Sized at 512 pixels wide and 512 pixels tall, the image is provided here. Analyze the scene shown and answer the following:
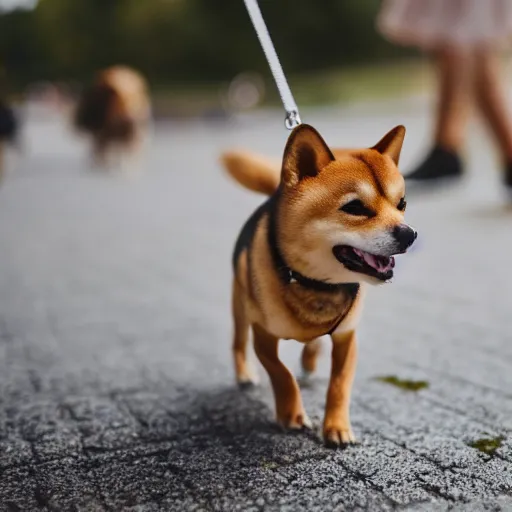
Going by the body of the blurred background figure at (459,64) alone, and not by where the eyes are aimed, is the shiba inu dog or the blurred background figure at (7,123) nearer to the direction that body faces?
the blurred background figure

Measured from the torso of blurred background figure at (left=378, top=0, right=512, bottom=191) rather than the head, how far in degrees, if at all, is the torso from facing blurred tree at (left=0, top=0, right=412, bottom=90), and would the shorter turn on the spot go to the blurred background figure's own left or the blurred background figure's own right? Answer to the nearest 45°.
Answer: approximately 90° to the blurred background figure's own right

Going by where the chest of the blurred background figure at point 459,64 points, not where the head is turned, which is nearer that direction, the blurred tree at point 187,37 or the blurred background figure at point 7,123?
the blurred background figure

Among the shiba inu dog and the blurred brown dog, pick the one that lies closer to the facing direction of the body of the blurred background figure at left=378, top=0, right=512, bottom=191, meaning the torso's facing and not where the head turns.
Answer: the blurred brown dog

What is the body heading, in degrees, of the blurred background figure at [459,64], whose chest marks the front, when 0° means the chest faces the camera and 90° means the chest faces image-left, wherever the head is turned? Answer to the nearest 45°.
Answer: approximately 90°

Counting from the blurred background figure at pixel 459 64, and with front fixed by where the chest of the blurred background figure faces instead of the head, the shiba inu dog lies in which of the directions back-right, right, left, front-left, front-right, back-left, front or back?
left

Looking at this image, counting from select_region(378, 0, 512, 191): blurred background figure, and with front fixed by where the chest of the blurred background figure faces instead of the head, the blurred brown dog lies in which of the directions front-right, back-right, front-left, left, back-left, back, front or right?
front-right

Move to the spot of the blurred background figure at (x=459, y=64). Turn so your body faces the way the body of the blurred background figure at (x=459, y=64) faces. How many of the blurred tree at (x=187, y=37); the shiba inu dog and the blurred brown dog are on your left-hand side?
1

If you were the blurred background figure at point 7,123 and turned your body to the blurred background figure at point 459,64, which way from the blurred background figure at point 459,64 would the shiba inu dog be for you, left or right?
right

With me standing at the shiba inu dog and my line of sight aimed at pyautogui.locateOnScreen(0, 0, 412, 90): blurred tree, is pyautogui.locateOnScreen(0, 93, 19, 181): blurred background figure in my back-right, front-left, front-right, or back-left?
front-left

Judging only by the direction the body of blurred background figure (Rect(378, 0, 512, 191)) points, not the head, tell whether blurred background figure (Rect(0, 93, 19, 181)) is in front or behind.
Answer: in front
